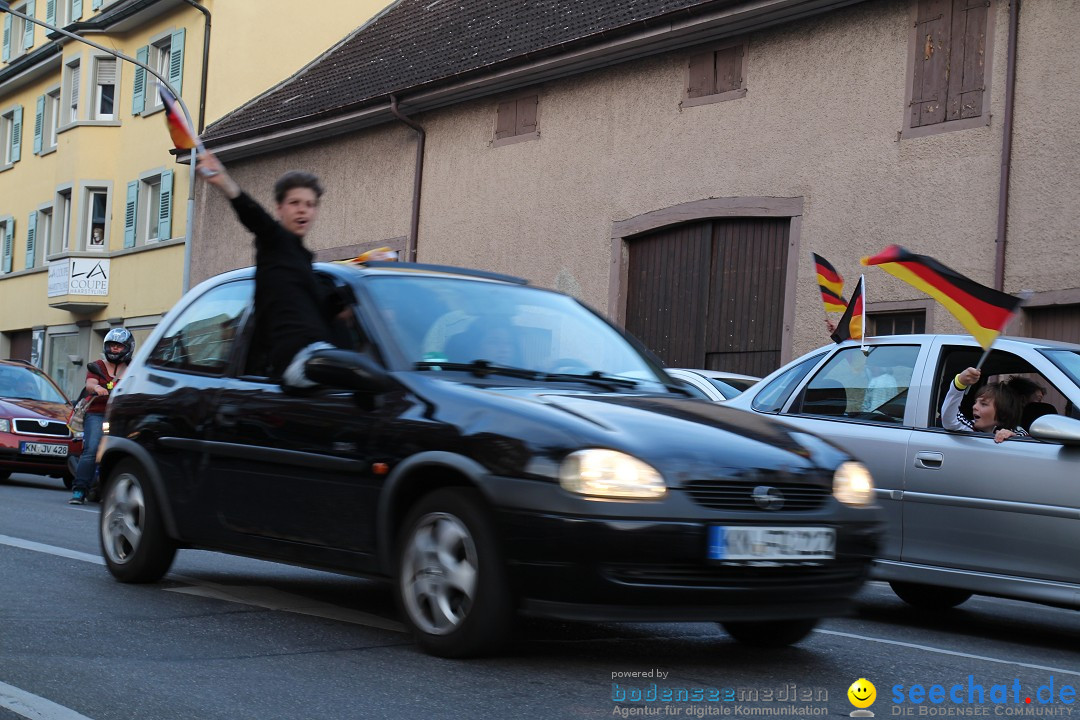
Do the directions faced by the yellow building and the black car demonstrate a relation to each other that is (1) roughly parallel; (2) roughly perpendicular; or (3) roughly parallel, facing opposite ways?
roughly perpendicular

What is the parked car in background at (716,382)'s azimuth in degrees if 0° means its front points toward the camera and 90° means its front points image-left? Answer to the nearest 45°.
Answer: approximately 315°

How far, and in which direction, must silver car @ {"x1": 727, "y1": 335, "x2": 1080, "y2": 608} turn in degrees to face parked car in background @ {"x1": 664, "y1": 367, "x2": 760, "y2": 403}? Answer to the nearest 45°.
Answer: approximately 180°

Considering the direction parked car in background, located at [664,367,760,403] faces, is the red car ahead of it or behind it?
behind

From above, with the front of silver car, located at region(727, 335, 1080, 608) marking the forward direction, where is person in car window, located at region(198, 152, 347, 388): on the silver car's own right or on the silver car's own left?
on the silver car's own right

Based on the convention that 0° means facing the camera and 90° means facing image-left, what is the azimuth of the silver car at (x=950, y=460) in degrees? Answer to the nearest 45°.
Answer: approximately 315°

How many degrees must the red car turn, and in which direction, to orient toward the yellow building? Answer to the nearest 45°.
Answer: approximately 135° to its left

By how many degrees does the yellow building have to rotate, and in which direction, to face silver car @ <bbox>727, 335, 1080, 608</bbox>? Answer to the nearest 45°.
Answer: approximately 45° to its left

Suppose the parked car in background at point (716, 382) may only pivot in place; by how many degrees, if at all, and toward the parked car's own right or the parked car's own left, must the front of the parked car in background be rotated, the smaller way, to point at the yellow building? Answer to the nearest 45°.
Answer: approximately 180°

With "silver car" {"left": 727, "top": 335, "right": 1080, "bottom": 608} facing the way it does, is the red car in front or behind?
behind

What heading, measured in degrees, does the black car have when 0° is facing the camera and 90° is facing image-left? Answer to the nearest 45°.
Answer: approximately 315°
